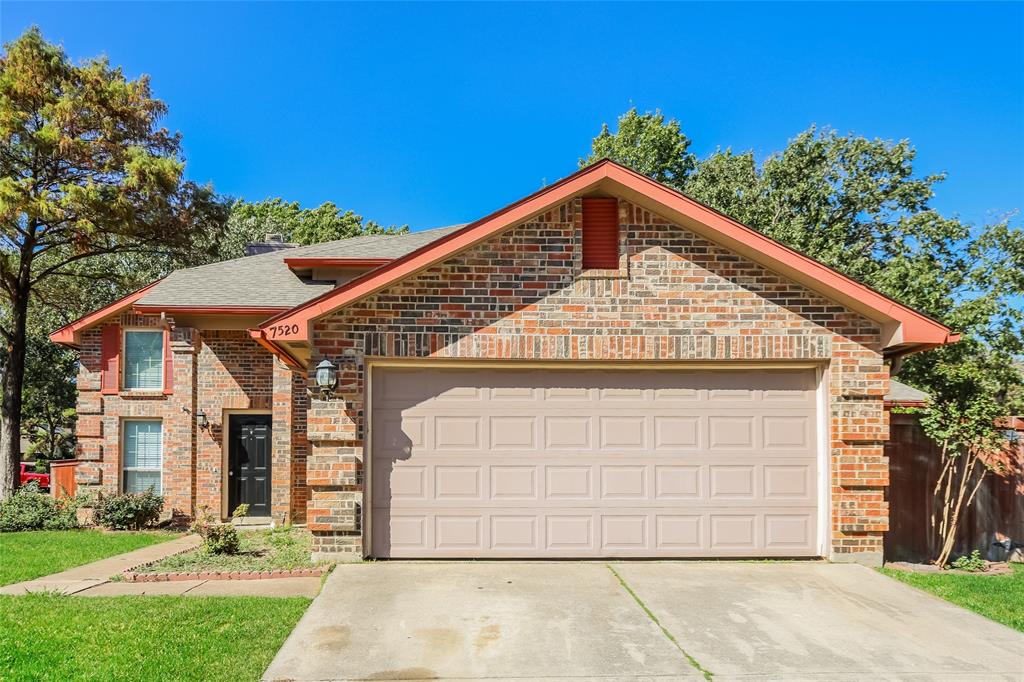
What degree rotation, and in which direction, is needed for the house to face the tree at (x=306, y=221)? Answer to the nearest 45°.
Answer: approximately 180°

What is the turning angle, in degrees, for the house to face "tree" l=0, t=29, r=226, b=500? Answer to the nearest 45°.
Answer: approximately 135° to its right

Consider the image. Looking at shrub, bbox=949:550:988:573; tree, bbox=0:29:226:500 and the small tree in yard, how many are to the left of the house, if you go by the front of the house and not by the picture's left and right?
2

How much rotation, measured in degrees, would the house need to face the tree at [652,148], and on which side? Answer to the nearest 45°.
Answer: approximately 180°

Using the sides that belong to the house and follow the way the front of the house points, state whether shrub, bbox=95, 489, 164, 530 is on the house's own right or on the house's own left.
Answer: on the house's own right

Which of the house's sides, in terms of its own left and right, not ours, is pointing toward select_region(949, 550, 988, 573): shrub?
left

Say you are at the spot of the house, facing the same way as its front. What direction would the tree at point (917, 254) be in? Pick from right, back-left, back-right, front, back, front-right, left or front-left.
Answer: back-left

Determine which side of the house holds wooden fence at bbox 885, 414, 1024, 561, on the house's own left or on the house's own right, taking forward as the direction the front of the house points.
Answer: on the house's own left

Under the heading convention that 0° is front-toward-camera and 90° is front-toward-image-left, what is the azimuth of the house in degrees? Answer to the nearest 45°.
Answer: approximately 0°

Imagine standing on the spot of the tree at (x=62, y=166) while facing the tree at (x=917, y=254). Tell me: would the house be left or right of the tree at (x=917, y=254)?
right

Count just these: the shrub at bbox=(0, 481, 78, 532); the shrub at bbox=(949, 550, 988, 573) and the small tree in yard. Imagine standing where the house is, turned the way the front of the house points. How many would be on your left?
2
